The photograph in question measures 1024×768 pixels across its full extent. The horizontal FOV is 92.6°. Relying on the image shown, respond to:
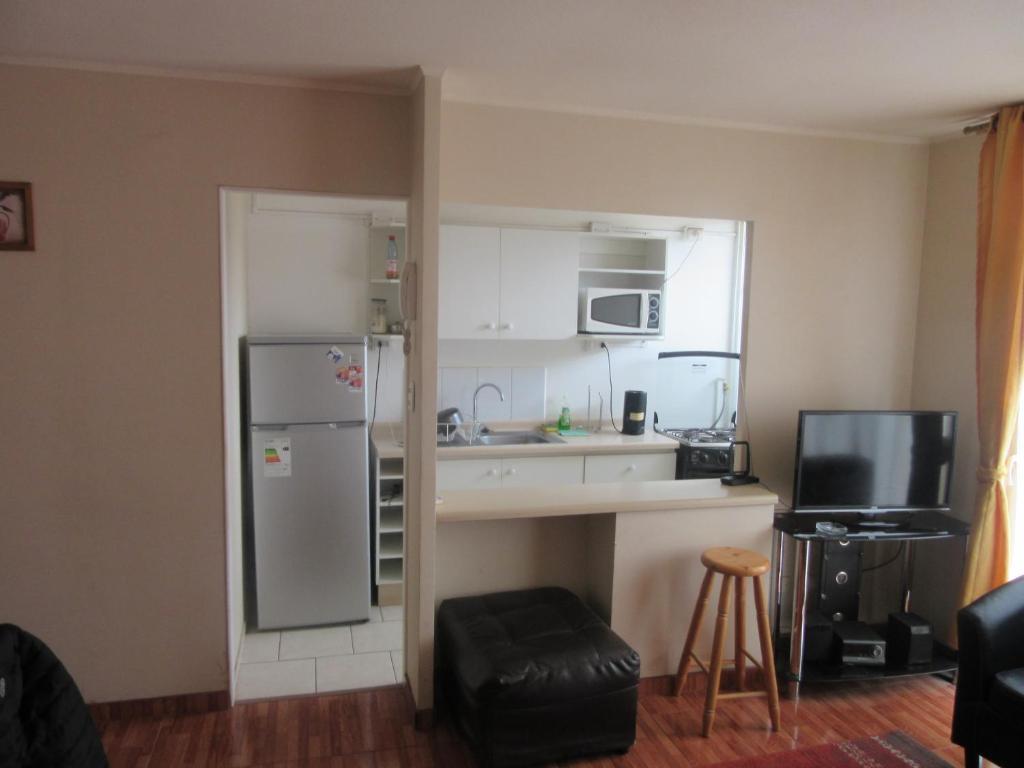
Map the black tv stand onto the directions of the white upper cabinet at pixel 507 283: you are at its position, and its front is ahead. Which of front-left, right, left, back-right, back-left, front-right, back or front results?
front-left

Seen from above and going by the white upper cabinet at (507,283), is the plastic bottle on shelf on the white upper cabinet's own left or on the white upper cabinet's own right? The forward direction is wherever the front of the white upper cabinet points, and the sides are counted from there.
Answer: on the white upper cabinet's own right

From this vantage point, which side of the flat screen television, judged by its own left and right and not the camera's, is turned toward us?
front

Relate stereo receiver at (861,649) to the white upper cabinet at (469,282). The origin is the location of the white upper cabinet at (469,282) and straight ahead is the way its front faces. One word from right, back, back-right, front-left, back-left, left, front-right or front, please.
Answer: front-left

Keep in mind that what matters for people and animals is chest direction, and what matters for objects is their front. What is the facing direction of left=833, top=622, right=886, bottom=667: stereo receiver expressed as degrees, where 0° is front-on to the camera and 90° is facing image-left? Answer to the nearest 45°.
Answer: approximately 0°

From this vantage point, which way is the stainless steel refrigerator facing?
toward the camera

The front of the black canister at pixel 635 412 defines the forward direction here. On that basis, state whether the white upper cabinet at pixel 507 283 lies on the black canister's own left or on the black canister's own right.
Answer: on the black canister's own right

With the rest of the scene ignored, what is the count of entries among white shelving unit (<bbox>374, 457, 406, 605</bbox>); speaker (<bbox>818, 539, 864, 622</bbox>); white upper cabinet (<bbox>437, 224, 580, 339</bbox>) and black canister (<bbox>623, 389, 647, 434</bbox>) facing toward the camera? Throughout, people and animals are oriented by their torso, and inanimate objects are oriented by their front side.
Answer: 4

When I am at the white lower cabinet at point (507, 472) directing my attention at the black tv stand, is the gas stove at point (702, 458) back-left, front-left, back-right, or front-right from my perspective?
front-left

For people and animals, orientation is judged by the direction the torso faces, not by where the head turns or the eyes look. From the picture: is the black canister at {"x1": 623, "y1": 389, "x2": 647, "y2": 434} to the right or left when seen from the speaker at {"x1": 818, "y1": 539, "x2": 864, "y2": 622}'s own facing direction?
on its right

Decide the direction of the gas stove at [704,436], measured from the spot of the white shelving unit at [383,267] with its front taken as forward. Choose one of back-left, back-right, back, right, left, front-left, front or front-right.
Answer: left

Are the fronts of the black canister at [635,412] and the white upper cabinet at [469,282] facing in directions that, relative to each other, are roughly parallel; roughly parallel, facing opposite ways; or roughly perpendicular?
roughly parallel

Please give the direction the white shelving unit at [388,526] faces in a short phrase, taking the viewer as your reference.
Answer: facing the viewer
